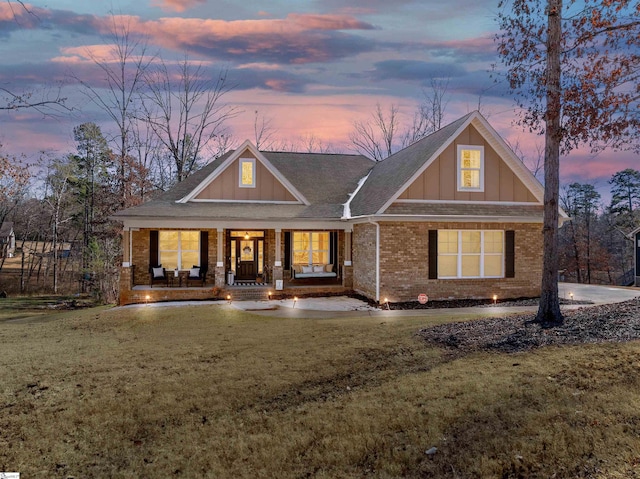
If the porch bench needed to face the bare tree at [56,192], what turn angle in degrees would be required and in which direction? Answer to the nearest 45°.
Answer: approximately 135° to its right

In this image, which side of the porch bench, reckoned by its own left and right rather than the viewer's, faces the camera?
front

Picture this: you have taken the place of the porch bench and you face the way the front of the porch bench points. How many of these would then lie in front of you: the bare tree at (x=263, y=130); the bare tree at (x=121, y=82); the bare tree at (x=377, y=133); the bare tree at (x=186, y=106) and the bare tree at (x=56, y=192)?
0

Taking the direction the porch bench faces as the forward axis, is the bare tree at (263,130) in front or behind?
behind

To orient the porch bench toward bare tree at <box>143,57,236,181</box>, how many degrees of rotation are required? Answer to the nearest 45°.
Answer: approximately 135° to its right

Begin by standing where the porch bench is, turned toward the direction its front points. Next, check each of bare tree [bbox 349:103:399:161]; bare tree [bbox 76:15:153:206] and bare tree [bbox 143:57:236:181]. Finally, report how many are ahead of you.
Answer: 0

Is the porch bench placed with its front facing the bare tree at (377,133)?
no

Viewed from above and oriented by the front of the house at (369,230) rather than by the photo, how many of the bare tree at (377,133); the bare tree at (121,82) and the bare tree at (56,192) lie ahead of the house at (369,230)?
0

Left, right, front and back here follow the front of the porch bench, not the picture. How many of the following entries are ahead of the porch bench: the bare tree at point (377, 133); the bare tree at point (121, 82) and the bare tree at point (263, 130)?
0

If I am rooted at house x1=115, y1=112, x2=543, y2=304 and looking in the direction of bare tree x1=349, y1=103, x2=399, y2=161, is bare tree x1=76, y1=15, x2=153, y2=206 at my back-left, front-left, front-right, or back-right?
front-left

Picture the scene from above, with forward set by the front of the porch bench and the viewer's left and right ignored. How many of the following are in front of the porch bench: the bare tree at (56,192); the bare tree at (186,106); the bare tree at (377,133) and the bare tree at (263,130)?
0

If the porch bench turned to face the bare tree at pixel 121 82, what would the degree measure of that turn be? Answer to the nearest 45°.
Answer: approximately 135° to its right
